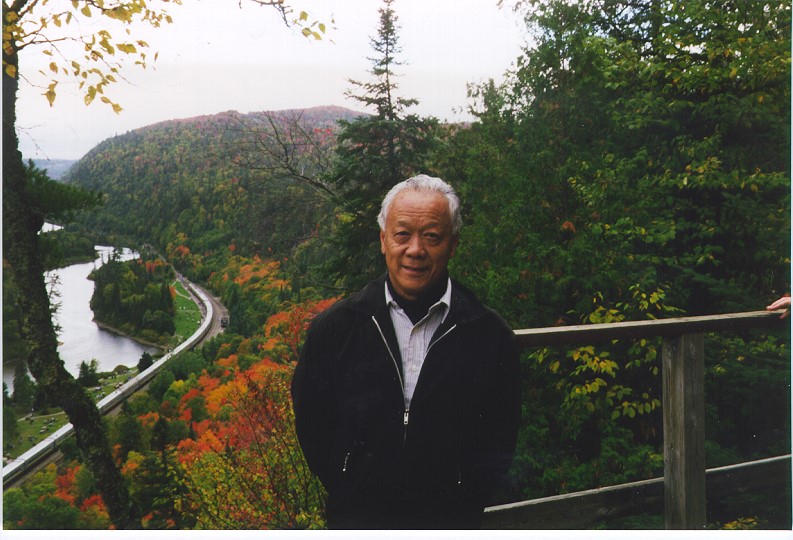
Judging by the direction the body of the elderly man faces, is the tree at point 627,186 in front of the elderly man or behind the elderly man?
behind

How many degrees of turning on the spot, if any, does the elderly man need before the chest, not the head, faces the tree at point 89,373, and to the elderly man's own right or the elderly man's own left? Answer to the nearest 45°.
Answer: approximately 135° to the elderly man's own right

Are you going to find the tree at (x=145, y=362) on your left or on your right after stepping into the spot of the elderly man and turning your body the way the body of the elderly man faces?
on your right

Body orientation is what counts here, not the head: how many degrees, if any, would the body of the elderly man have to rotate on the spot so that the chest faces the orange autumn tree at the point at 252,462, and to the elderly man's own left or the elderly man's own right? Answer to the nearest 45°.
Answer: approximately 135° to the elderly man's own right

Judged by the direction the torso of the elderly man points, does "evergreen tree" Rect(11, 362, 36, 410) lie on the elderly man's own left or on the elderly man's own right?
on the elderly man's own right

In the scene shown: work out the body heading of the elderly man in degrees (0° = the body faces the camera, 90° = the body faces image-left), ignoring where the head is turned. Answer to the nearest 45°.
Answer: approximately 0°

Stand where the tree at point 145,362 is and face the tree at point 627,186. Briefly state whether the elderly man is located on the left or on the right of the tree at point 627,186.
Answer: right

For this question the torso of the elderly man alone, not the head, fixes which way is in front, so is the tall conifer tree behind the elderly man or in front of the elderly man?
behind

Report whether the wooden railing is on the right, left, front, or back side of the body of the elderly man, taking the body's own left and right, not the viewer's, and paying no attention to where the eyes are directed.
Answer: left
